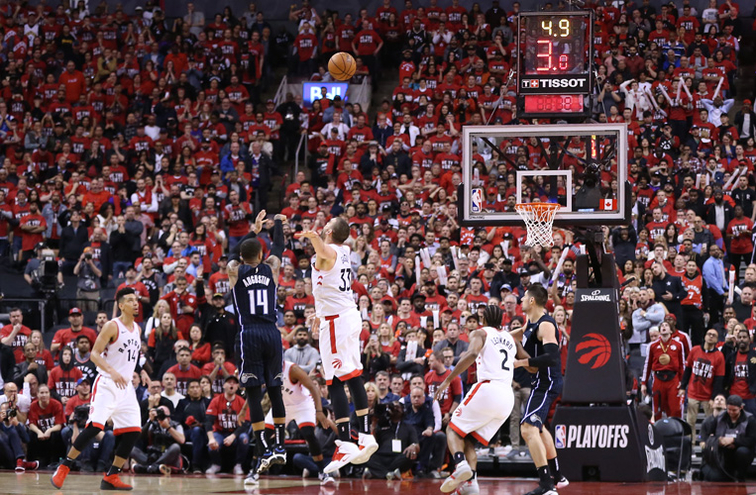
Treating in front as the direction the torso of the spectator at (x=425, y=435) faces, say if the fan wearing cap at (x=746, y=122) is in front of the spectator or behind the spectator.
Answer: behind
